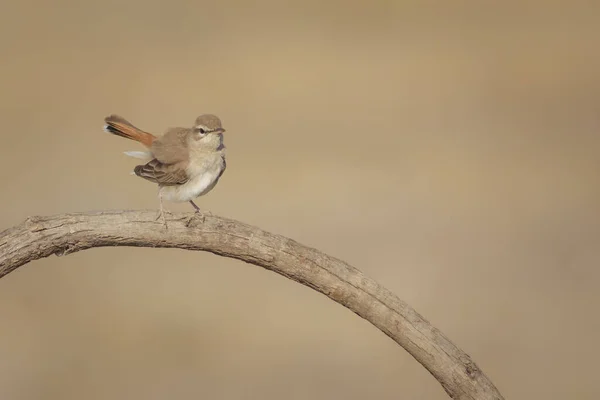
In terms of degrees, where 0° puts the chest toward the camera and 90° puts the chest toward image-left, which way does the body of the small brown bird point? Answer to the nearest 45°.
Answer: approximately 315°
